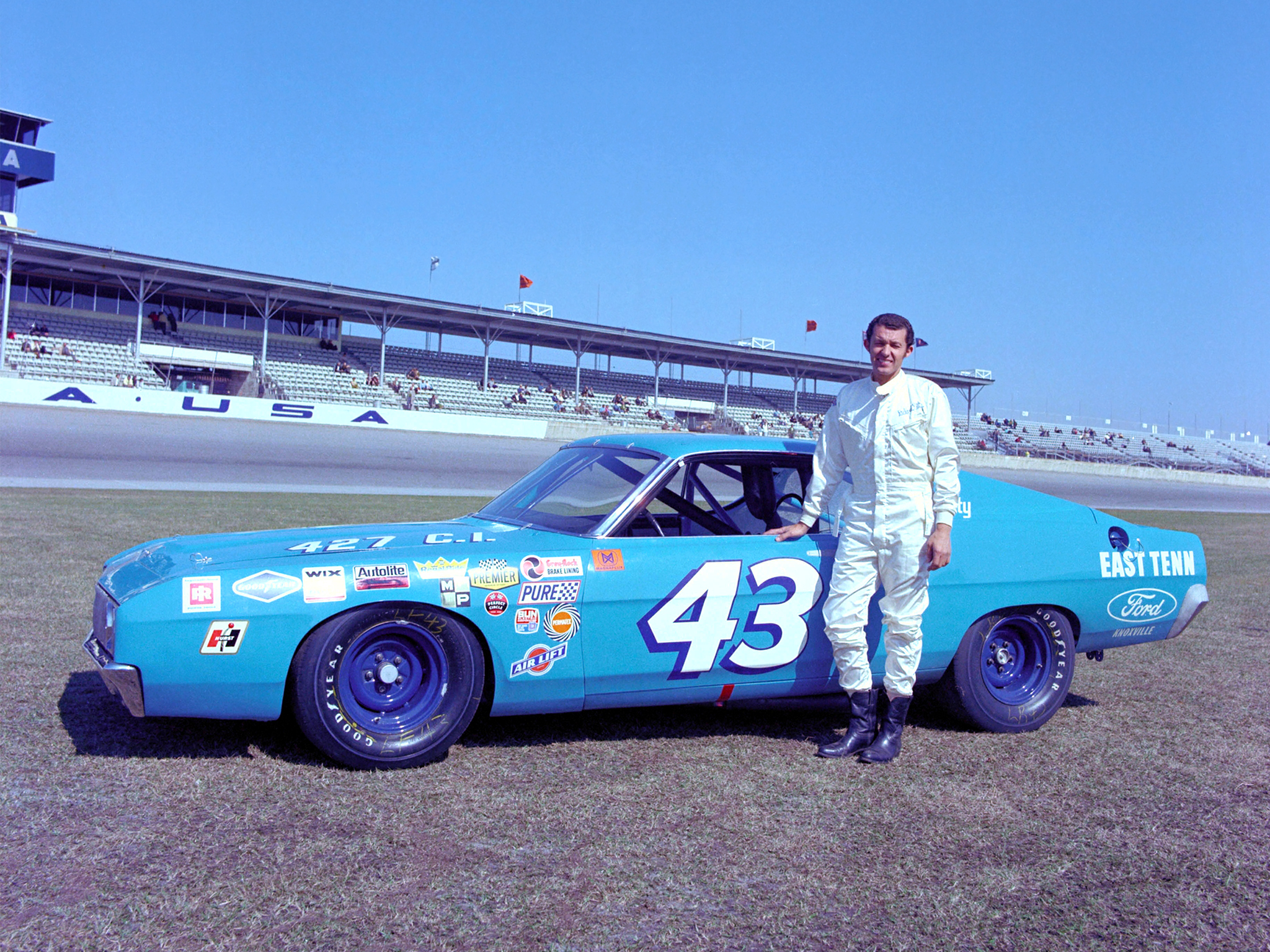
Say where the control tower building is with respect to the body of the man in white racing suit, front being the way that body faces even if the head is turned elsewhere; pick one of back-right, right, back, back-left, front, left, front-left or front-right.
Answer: back-right

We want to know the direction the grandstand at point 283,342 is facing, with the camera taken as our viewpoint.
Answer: facing the viewer and to the right of the viewer

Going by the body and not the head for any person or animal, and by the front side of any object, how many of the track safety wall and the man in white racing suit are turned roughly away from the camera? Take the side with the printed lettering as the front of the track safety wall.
0

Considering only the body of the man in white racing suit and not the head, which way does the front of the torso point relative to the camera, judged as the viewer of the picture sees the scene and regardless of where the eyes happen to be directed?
toward the camera

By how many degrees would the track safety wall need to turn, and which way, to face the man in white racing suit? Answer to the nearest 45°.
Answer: approximately 45° to its right

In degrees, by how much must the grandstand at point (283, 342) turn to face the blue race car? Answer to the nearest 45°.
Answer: approximately 45° to its right

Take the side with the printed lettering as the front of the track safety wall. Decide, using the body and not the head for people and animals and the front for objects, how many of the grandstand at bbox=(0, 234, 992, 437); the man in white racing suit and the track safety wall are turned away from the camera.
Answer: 0

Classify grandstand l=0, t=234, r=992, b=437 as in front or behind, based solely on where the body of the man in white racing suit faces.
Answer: behind

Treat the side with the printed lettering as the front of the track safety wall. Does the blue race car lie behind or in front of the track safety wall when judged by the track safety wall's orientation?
in front

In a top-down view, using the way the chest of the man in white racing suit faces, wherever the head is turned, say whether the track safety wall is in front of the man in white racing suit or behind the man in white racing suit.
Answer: behind

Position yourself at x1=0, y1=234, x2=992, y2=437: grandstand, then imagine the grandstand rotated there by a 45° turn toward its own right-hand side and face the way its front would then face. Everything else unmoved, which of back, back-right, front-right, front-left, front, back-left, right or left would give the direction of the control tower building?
right
